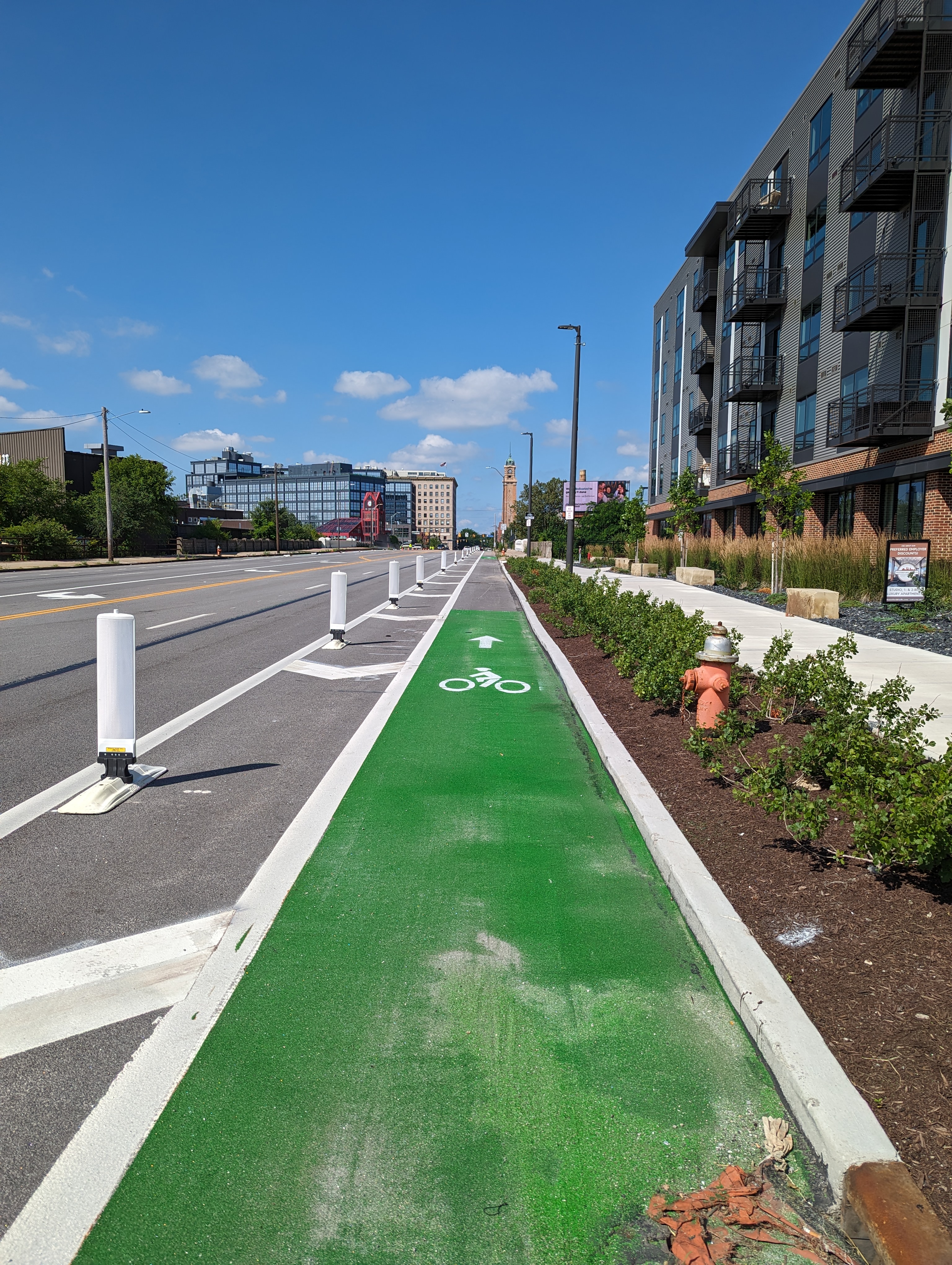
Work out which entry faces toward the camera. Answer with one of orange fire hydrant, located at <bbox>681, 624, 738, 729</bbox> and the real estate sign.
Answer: the real estate sign

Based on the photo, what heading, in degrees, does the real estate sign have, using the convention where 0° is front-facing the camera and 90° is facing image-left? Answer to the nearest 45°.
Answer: approximately 0°

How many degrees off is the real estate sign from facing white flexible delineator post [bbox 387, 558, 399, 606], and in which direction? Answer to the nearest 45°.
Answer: approximately 90° to its right

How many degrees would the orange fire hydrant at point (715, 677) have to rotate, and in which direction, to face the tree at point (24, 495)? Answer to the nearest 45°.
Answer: approximately 45° to its right

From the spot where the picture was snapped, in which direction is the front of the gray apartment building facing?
facing the viewer and to the left of the viewer

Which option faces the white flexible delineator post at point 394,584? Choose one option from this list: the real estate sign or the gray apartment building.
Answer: the gray apartment building

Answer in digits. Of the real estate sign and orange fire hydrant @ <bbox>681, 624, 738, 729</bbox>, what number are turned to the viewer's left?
1

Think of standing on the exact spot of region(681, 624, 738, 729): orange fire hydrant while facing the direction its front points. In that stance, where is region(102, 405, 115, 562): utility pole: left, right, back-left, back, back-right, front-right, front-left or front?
front-right

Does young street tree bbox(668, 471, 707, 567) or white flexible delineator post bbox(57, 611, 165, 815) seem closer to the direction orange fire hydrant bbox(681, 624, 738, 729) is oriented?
the white flexible delineator post

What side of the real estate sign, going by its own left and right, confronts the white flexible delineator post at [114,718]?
front

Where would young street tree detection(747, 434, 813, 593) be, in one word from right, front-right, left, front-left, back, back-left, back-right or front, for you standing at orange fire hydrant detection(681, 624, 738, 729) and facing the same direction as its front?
right

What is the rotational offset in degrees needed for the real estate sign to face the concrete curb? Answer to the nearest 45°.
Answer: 0° — it already faces it

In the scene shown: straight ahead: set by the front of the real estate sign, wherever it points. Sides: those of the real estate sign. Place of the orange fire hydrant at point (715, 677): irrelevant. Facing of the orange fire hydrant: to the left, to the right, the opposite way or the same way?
to the right

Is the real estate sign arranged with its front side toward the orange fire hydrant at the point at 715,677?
yes

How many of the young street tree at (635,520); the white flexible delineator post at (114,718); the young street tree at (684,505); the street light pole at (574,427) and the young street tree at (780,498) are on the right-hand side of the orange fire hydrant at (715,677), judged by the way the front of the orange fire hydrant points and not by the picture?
4

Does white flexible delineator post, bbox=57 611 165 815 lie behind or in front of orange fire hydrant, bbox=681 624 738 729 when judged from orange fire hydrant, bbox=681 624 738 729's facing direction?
in front

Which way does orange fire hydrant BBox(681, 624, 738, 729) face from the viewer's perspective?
to the viewer's left
